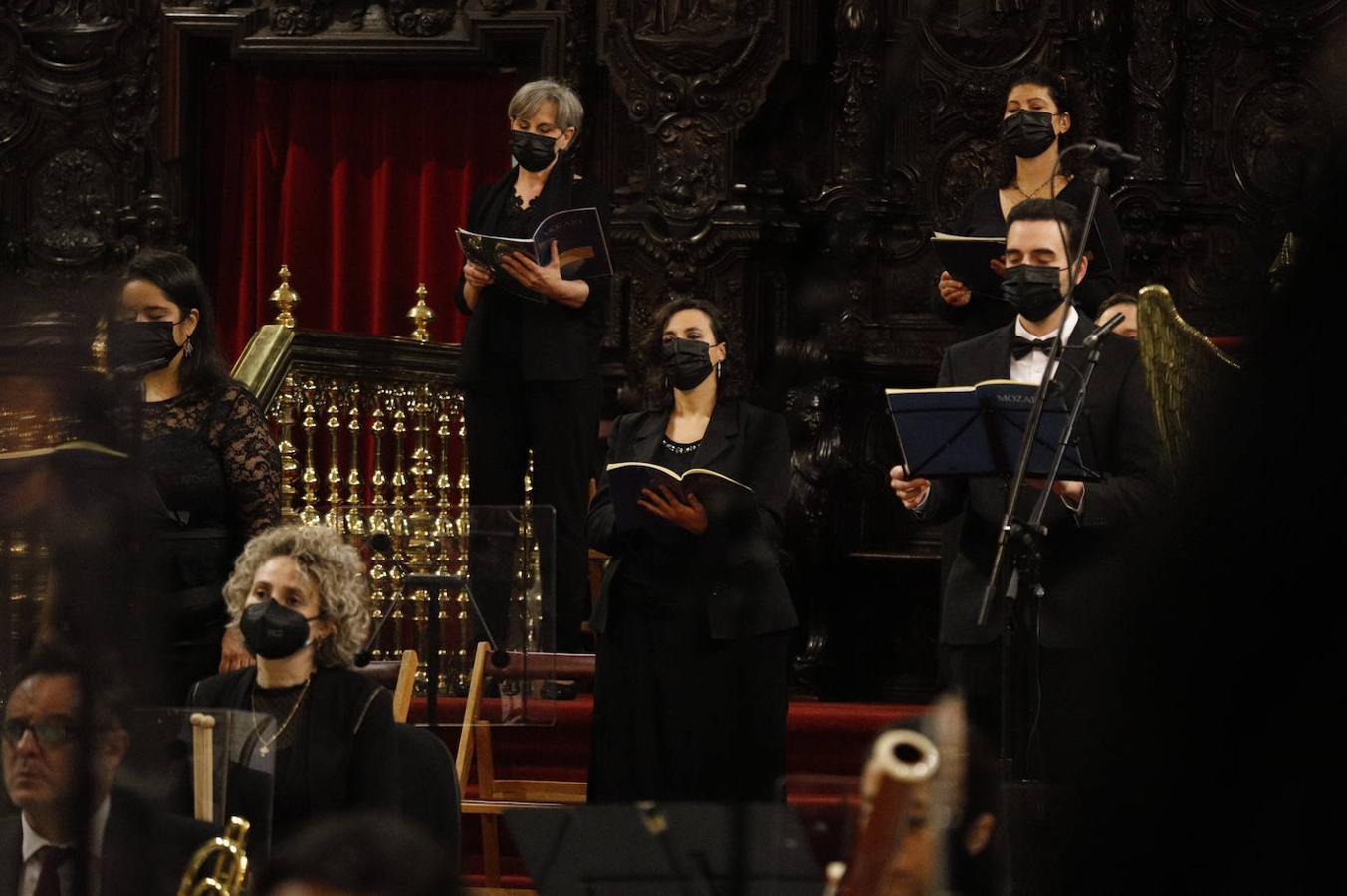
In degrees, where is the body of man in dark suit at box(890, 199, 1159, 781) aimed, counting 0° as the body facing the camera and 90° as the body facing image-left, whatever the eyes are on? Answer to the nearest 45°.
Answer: approximately 45°

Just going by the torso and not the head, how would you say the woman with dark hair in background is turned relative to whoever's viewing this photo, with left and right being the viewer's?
facing the viewer and to the left of the viewer

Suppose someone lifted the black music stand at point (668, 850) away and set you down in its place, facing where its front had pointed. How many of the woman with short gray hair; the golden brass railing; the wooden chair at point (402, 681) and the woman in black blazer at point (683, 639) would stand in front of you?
4

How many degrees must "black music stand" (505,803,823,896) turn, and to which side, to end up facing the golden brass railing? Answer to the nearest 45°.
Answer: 0° — it already faces it

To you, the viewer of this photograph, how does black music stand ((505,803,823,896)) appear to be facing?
facing away from the viewer

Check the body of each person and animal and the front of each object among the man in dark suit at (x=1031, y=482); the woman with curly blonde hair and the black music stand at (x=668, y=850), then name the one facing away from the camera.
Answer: the black music stand

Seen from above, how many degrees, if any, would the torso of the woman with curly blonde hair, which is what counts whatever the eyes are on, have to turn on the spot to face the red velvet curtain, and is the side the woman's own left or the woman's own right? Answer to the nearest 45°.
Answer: approximately 135° to the woman's own right

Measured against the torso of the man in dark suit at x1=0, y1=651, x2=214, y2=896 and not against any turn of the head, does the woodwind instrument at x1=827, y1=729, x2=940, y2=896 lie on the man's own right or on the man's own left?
on the man's own left

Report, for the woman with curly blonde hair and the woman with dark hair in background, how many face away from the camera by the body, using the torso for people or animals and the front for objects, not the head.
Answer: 0

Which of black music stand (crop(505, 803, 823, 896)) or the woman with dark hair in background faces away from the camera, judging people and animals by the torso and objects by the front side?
the black music stand

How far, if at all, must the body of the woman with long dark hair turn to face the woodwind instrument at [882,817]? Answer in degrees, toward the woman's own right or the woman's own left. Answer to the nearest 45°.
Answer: approximately 45° to the woman's own left
